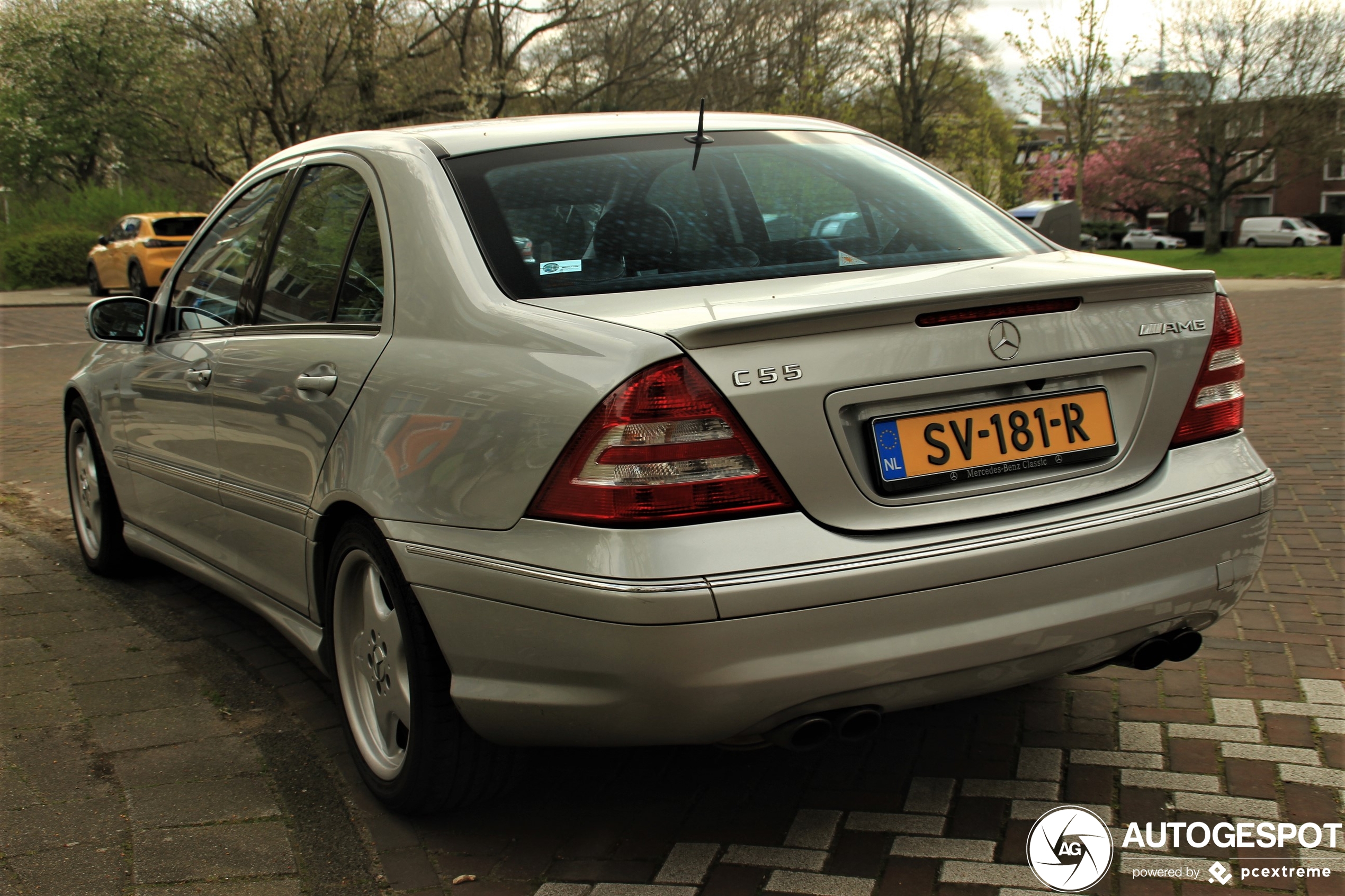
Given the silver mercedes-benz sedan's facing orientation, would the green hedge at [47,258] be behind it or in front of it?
in front

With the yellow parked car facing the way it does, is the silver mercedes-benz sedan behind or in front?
behind

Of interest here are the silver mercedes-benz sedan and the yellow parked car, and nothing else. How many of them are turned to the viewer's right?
0

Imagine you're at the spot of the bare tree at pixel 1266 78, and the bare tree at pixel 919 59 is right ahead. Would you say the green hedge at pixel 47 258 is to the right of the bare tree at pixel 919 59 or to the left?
left

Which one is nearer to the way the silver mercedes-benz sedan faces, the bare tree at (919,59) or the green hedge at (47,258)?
the green hedge

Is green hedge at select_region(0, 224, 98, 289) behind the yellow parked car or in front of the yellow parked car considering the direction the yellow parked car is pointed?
in front

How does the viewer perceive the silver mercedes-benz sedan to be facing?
facing away from the viewer and to the left of the viewer

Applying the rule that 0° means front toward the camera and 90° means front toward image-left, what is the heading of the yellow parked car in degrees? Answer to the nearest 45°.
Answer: approximately 135°

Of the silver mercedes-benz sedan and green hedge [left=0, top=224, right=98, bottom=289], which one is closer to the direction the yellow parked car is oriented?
the green hedge

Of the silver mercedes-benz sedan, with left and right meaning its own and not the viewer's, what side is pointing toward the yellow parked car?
front

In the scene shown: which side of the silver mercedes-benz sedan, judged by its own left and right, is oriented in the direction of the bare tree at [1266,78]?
right

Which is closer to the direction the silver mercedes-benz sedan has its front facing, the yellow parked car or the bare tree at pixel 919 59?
the yellow parked car

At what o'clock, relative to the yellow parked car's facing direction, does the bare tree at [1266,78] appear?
The bare tree is roughly at 4 o'clock from the yellow parked car.
